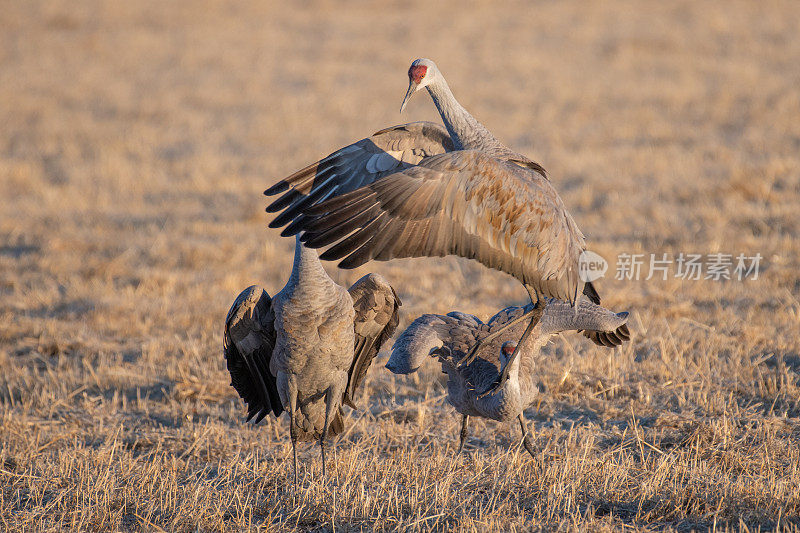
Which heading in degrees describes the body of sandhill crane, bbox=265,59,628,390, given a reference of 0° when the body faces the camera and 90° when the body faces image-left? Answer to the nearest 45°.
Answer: approximately 90°

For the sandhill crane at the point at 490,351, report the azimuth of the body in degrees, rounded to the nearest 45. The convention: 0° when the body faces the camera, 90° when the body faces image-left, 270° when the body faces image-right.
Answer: approximately 0°

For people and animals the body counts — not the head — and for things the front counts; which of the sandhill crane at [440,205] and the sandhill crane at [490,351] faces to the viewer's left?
the sandhill crane at [440,205]
